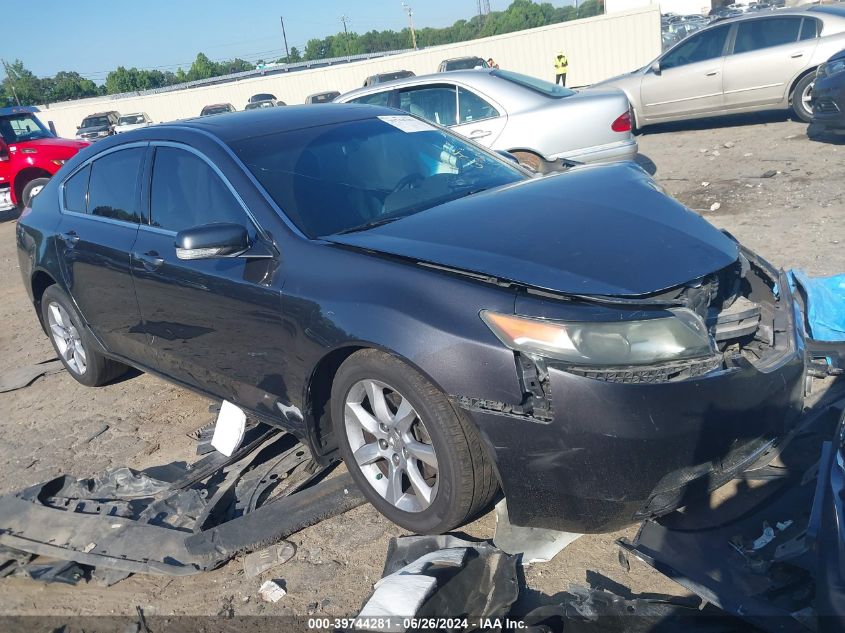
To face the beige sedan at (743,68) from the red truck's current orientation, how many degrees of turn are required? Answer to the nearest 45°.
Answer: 0° — it already faces it

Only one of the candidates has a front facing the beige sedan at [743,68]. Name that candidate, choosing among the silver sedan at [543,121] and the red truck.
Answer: the red truck

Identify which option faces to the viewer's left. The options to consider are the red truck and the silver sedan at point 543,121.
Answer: the silver sedan

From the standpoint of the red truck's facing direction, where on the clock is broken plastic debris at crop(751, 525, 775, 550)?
The broken plastic debris is roughly at 1 o'clock from the red truck.

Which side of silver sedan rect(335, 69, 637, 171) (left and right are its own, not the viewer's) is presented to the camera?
left

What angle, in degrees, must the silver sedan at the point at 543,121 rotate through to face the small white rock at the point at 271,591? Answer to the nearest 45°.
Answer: approximately 90° to its left

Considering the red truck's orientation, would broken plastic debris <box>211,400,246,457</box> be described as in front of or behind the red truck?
in front

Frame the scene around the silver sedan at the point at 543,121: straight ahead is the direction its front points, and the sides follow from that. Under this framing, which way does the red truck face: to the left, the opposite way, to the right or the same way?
the opposite way

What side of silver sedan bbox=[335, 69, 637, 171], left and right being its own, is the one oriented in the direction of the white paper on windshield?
left

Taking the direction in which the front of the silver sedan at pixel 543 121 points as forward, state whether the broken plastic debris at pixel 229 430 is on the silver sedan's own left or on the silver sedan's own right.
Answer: on the silver sedan's own left

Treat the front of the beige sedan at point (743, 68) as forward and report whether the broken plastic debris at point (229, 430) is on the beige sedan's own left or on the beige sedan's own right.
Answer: on the beige sedan's own left

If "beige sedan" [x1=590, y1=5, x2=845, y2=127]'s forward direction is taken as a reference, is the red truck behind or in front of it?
in front

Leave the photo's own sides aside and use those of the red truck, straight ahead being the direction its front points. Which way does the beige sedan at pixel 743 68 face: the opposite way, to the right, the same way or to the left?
the opposite way

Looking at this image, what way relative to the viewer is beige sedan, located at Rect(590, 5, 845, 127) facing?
to the viewer's left

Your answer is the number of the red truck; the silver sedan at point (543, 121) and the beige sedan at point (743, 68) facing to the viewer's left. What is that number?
2
